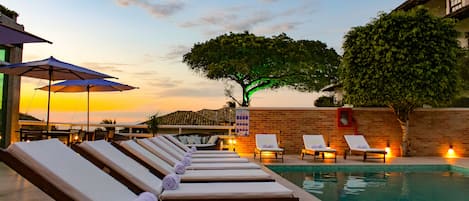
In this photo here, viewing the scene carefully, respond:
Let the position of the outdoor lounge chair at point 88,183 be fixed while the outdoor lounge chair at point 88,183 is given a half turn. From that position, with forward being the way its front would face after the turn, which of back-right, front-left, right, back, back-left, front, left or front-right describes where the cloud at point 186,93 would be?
right

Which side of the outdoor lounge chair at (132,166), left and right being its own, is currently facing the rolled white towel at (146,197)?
right

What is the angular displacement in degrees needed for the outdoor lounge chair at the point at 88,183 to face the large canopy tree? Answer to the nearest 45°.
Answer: approximately 90° to its left

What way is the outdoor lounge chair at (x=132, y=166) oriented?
to the viewer's right

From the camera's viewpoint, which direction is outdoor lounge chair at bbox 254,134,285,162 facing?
toward the camera

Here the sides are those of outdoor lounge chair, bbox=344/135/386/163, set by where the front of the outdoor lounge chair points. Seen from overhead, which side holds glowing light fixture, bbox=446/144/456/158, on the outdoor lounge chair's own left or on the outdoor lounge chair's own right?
on the outdoor lounge chair's own left

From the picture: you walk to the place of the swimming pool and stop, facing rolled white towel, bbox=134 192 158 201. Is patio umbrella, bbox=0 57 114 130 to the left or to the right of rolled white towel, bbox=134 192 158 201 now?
right

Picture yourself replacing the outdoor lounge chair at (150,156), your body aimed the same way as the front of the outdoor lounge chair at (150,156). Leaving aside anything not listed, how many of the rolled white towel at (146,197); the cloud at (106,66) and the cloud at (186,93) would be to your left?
2

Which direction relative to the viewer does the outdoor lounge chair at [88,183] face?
to the viewer's right

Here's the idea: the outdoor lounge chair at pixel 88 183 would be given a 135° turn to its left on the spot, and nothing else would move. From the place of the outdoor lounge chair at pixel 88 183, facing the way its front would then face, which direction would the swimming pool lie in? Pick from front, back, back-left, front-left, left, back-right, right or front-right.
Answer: right

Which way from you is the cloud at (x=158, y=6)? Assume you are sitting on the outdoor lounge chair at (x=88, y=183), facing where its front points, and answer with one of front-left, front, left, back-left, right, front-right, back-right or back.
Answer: left

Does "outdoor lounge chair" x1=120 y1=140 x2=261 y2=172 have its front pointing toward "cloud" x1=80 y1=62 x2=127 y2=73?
no

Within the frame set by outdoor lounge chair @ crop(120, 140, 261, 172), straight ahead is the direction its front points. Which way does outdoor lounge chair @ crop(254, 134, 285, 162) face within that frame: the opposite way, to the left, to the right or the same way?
to the right

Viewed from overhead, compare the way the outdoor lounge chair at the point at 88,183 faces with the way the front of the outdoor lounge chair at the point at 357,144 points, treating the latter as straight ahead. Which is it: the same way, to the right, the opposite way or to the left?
to the left

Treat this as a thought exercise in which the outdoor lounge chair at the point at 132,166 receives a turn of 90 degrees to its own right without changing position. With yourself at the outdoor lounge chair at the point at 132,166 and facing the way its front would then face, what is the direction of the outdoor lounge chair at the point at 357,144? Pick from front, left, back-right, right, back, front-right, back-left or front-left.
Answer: back-left

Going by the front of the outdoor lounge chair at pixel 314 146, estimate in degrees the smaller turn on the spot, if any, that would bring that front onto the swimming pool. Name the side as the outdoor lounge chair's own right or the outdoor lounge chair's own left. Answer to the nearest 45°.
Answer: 0° — it already faces it

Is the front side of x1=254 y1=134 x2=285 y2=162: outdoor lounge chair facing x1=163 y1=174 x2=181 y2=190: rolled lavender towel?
yes

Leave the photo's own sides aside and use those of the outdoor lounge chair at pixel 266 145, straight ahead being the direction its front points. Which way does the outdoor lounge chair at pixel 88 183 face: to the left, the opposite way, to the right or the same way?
to the left

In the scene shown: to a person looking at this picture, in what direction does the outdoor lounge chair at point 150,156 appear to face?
facing to the right of the viewer

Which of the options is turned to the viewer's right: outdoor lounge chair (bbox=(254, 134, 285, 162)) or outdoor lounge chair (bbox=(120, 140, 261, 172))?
outdoor lounge chair (bbox=(120, 140, 261, 172))

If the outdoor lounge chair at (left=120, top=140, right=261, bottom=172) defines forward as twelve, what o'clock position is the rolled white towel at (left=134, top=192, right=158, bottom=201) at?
The rolled white towel is roughly at 3 o'clock from the outdoor lounge chair.
